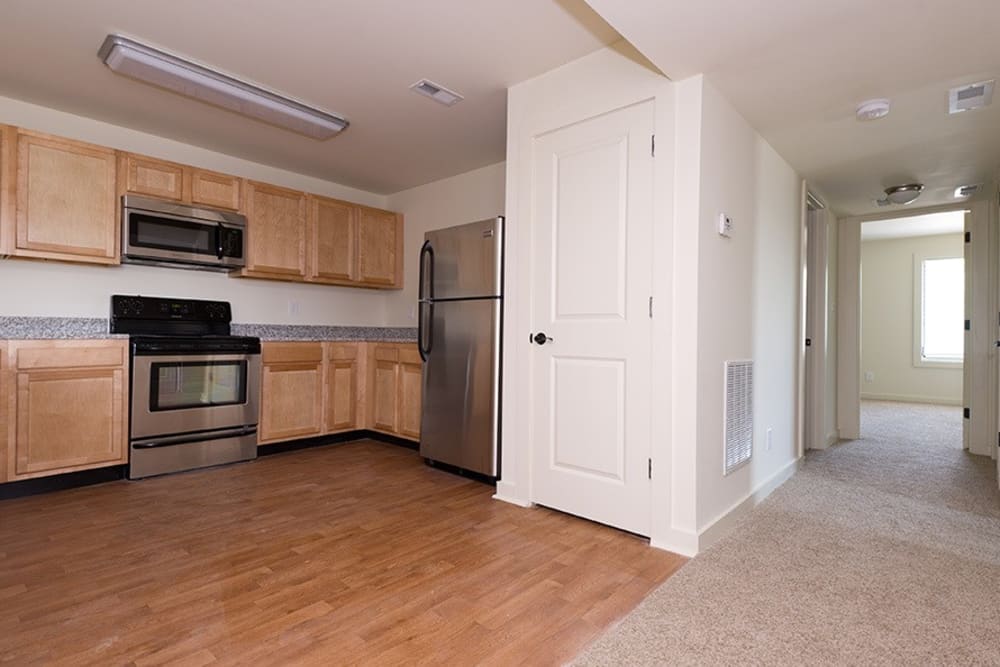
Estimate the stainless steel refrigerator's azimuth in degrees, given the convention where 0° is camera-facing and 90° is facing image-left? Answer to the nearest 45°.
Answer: approximately 45°

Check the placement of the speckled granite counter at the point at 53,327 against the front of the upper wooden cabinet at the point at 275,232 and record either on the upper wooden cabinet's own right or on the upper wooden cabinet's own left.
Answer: on the upper wooden cabinet's own right

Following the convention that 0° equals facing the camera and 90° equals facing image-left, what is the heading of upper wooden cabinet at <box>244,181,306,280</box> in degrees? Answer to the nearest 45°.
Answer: approximately 315°

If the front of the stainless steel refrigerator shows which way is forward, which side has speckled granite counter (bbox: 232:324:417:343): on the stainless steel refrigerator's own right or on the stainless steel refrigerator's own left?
on the stainless steel refrigerator's own right
